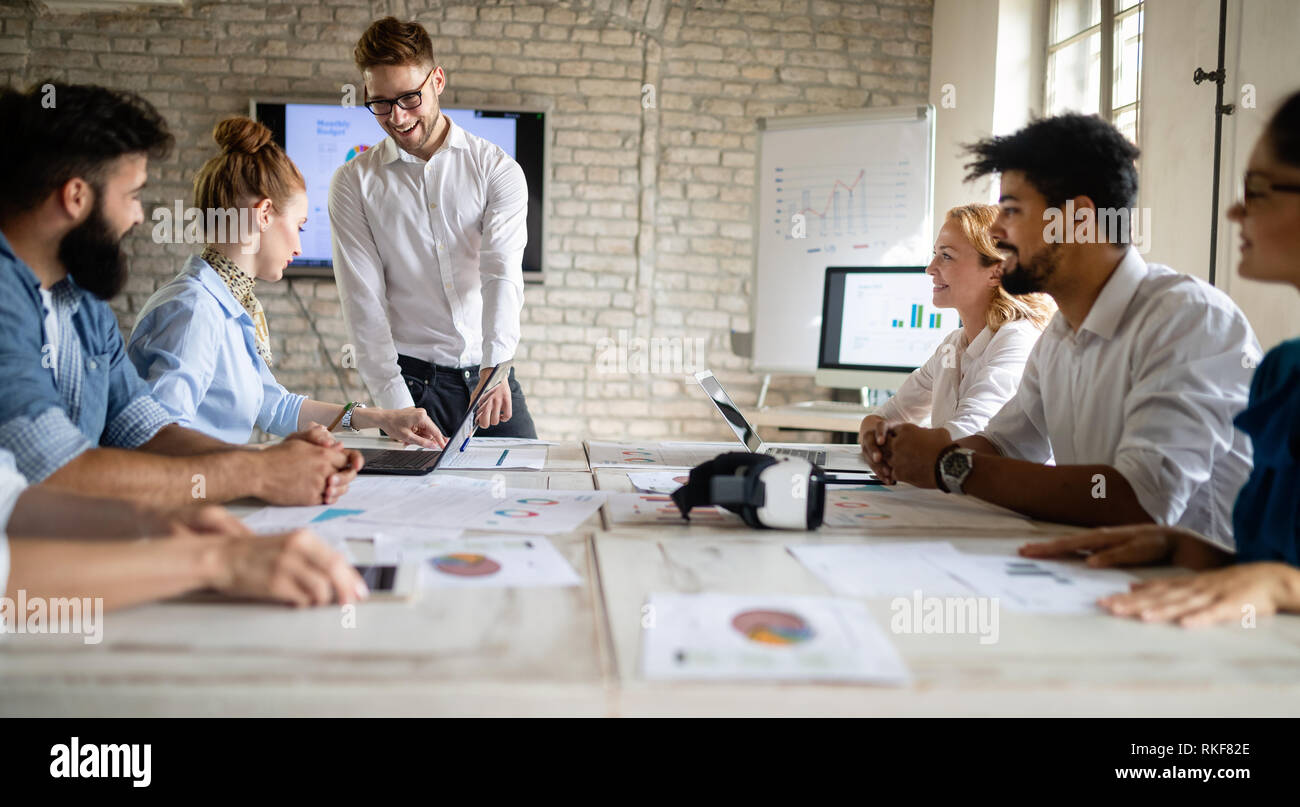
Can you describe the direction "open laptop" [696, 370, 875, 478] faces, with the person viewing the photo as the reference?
facing to the right of the viewer

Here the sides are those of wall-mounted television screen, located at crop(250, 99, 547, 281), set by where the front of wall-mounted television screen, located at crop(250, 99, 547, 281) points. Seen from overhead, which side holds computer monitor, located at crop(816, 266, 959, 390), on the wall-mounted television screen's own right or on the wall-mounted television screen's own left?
on the wall-mounted television screen's own left

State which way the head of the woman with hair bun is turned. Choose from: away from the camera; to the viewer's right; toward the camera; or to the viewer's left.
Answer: to the viewer's right

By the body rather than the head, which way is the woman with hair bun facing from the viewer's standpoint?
to the viewer's right

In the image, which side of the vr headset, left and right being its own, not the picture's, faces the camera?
right

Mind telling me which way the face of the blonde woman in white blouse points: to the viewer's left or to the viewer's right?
to the viewer's left

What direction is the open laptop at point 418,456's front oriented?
to the viewer's left

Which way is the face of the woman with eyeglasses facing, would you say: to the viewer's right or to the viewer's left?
to the viewer's left

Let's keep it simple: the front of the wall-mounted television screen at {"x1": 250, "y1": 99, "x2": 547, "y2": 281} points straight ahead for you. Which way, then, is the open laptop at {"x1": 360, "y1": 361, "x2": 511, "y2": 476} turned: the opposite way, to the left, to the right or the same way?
to the right

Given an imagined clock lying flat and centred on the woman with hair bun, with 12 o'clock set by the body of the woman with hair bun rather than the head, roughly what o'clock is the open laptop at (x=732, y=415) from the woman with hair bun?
The open laptop is roughly at 1 o'clock from the woman with hair bun.

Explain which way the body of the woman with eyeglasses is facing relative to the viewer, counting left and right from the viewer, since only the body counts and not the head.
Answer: facing to the left of the viewer
